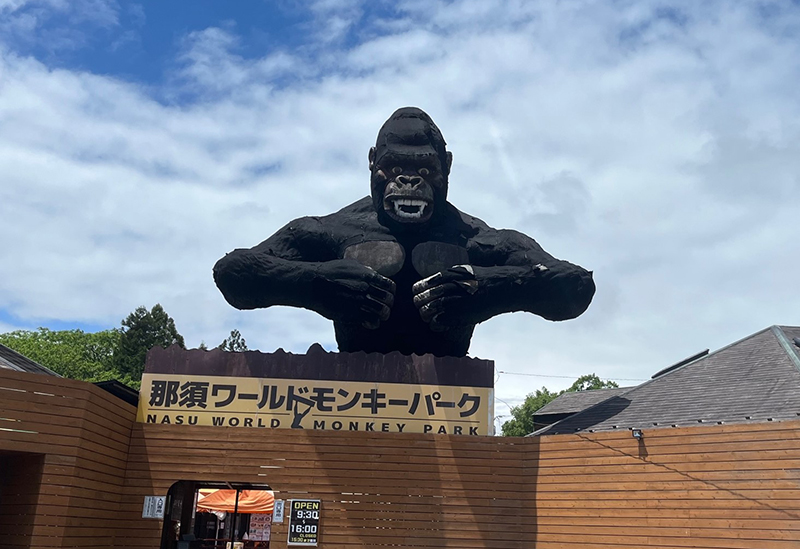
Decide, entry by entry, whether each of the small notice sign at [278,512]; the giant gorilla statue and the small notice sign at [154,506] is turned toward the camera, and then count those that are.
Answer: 3

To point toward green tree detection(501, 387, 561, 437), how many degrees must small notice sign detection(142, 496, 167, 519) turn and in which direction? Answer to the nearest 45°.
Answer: approximately 135° to its left

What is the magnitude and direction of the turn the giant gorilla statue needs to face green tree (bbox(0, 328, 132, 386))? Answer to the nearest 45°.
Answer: approximately 135° to its right

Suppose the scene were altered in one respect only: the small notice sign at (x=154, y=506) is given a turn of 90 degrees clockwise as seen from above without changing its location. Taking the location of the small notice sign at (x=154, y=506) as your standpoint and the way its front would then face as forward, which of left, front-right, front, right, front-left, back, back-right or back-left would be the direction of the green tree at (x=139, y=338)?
right

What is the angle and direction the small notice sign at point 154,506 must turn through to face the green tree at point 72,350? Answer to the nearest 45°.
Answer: approximately 180°

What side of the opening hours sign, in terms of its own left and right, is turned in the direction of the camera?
front

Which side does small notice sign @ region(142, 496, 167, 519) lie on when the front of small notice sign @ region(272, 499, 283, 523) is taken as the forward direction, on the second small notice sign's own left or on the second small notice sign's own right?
on the second small notice sign's own right

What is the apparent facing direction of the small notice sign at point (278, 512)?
toward the camera

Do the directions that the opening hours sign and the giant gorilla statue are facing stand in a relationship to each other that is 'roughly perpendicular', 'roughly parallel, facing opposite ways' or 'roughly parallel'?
roughly parallel

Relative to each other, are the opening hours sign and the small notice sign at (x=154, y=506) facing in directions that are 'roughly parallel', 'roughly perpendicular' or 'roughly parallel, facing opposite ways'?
roughly parallel
